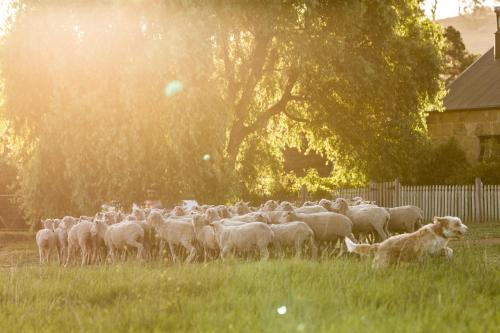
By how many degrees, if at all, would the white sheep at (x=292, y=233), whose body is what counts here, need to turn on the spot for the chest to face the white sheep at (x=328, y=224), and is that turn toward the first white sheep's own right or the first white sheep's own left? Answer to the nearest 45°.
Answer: approximately 135° to the first white sheep's own right

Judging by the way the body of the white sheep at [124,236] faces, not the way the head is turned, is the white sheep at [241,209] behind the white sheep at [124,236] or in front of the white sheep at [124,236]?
behind

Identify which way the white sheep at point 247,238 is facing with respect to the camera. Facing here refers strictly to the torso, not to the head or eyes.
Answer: to the viewer's left

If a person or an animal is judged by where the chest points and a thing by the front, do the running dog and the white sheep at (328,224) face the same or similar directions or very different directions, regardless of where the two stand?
very different directions

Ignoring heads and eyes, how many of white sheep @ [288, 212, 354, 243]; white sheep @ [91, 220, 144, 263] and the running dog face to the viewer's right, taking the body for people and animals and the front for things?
1

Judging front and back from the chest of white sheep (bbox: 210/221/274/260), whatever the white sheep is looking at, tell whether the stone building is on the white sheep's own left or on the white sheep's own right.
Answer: on the white sheep's own right

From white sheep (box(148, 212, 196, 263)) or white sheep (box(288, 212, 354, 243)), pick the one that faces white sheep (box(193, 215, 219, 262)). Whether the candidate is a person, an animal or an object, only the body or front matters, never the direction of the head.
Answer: white sheep (box(288, 212, 354, 243))

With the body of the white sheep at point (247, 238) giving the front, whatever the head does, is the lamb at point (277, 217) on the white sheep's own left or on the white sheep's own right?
on the white sheep's own right

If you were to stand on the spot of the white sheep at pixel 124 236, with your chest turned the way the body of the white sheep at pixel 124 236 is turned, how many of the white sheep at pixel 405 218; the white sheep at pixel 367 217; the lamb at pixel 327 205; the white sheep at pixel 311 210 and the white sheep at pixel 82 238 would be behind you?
4

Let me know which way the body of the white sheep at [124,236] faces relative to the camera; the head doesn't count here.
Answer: to the viewer's left

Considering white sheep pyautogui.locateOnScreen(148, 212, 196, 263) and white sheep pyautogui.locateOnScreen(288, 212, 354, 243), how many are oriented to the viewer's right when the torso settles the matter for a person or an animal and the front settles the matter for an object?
0

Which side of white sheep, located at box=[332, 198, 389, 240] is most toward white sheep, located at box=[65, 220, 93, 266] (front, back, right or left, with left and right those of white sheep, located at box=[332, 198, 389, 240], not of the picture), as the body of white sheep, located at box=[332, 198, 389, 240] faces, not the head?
front

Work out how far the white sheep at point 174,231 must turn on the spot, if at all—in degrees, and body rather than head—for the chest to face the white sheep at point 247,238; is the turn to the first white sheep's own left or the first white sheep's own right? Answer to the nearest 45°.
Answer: approximately 135° to the first white sheep's own left

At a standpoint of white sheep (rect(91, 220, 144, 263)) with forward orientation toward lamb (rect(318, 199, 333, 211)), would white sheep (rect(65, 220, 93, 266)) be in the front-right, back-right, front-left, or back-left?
back-left

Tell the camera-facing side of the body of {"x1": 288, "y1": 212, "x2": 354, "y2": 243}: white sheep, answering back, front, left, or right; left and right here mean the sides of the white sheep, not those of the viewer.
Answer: left
